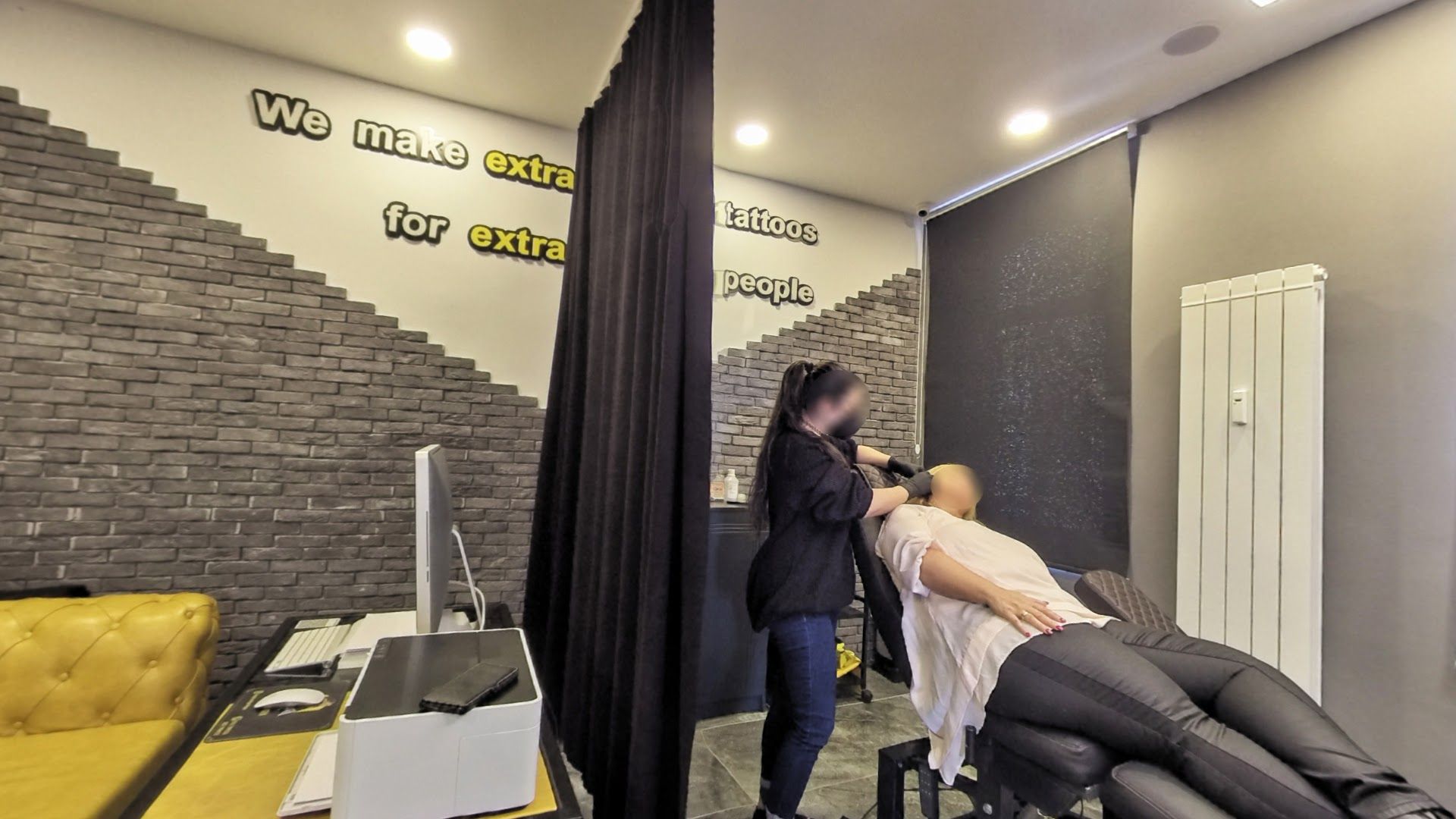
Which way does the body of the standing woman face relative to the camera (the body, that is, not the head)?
to the viewer's right

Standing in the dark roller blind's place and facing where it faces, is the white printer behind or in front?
in front

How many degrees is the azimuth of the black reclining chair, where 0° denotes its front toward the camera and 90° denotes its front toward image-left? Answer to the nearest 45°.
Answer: approximately 315°

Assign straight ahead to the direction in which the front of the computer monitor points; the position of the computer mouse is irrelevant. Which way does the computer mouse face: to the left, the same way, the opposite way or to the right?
the opposite way

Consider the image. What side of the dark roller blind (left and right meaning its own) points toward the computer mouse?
front

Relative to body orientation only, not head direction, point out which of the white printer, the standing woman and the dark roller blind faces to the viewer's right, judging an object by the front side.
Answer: the standing woman

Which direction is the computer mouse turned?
to the viewer's right

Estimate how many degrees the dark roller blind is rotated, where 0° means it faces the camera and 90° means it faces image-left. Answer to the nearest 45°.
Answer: approximately 45°

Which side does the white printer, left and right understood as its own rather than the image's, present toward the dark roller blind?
back

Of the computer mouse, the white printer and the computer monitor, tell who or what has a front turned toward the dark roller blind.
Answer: the computer mouse

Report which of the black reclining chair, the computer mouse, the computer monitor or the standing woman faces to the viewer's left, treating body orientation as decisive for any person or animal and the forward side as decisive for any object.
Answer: the computer monitor

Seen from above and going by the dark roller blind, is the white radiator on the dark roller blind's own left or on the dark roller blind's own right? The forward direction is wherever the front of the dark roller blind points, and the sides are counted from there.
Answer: on the dark roller blind's own left

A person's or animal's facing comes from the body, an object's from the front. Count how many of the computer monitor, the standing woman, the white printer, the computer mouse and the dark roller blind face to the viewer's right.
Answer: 2

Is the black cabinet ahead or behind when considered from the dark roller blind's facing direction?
ahead

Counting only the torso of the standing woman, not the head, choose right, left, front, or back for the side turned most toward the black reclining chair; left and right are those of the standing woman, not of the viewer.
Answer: front
